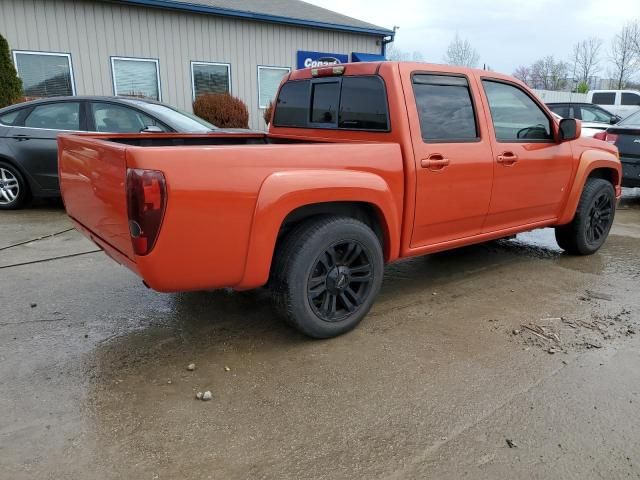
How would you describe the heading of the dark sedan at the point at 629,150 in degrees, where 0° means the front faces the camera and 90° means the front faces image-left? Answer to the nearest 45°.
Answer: approximately 225°

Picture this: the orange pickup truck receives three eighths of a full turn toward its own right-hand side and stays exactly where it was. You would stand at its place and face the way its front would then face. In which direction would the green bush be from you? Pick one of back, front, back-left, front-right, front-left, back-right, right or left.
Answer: back-right

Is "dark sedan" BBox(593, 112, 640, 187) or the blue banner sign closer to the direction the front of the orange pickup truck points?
the dark sedan

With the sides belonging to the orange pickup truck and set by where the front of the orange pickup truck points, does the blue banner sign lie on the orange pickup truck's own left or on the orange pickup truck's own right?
on the orange pickup truck's own left

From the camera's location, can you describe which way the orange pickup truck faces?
facing away from the viewer and to the right of the viewer

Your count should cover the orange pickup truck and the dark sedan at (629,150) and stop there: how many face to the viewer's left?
0

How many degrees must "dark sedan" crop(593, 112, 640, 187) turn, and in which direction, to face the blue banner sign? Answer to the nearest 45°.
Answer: approximately 90° to its left

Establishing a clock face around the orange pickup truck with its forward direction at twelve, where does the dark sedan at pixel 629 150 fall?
The dark sedan is roughly at 12 o'clock from the orange pickup truck.
